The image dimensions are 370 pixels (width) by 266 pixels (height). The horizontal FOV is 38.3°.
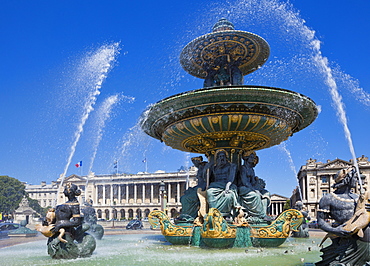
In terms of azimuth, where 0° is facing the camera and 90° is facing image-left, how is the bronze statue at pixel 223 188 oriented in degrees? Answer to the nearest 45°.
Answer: approximately 0°

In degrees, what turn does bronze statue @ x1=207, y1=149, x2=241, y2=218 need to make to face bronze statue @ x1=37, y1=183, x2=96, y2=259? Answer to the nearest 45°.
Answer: approximately 45° to its right

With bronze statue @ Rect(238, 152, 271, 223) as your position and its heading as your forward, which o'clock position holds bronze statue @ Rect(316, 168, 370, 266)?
bronze statue @ Rect(316, 168, 370, 266) is roughly at 1 o'clock from bronze statue @ Rect(238, 152, 271, 223).

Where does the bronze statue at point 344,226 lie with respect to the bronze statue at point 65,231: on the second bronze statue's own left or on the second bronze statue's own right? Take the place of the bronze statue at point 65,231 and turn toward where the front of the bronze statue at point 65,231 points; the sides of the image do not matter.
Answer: on the second bronze statue's own left

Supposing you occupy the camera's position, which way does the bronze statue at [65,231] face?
facing to the left of the viewer

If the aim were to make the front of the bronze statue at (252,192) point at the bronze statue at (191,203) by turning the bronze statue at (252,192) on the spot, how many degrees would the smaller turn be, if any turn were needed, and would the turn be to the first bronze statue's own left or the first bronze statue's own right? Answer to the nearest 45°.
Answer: approximately 135° to the first bronze statue's own right

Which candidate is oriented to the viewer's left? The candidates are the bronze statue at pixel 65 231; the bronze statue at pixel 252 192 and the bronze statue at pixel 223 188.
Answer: the bronze statue at pixel 65 231

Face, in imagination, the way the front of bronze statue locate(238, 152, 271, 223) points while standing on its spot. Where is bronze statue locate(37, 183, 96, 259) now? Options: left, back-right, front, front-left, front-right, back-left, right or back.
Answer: right

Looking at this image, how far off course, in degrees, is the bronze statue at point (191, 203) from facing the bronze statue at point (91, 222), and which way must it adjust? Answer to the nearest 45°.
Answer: approximately 45° to its right
